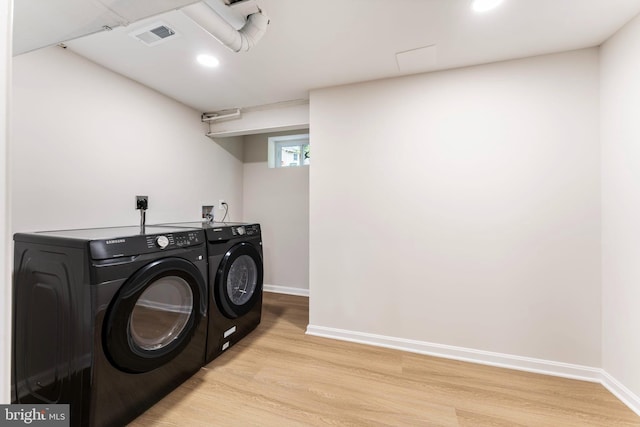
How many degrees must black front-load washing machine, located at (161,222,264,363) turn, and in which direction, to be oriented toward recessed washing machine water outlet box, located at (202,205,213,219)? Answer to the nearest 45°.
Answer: approximately 135° to its left

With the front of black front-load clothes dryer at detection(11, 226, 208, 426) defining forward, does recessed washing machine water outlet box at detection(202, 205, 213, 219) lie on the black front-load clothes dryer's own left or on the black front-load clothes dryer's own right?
on the black front-load clothes dryer's own left

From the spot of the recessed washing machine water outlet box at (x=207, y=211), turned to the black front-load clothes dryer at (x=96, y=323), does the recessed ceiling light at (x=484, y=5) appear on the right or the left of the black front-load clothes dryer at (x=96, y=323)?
left

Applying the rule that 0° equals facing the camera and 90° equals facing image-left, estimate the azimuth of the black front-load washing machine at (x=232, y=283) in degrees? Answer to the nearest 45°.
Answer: approximately 315°

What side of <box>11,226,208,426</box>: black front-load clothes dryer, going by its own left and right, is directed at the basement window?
left

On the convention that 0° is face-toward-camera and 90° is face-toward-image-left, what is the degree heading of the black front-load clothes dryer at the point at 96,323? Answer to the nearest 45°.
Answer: approximately 315°

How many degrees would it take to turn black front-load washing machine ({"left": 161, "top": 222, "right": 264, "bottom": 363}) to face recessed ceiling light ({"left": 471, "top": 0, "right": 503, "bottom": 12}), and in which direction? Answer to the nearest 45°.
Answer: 0° — it already faces it

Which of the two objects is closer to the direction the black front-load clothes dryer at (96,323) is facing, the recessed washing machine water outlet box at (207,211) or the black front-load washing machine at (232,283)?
the black front-load washing machine

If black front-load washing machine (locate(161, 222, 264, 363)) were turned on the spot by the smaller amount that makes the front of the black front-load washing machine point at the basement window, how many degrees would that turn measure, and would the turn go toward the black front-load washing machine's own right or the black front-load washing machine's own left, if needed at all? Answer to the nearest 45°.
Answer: approximately 90° to the black front-load washing machine's own left
